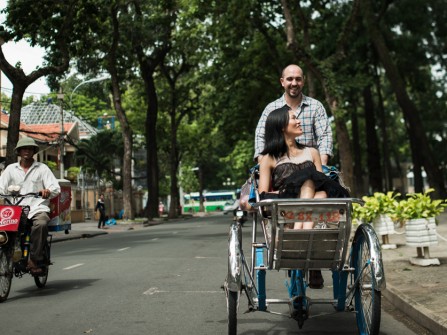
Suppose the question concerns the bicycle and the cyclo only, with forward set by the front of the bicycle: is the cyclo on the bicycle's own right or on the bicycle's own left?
on the bicycle's own left

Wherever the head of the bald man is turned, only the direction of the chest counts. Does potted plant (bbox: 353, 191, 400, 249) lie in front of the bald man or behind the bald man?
behind

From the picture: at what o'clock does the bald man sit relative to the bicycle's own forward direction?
The bald man is roughly at 9 o'clock from the bicycle.

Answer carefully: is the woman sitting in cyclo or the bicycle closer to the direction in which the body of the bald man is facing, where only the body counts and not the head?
the woman sitting in cyclo

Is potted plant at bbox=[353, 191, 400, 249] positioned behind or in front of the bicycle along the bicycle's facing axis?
behind

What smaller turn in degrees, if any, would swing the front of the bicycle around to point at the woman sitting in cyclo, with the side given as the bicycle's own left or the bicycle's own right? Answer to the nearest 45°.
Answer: approximately 90° to the bicycle's own left

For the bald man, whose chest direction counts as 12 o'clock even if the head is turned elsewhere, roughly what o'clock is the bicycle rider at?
The bicycle rider is roughly at 4 o'clock from the bald man.

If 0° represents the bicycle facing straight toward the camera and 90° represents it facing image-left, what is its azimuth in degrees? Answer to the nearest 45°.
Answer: approximately 45°

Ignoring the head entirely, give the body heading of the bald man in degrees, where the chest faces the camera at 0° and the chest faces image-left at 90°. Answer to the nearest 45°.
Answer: approximately 0°

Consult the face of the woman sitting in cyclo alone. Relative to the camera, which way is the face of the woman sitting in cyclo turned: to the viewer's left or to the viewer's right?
to the viewer's right
